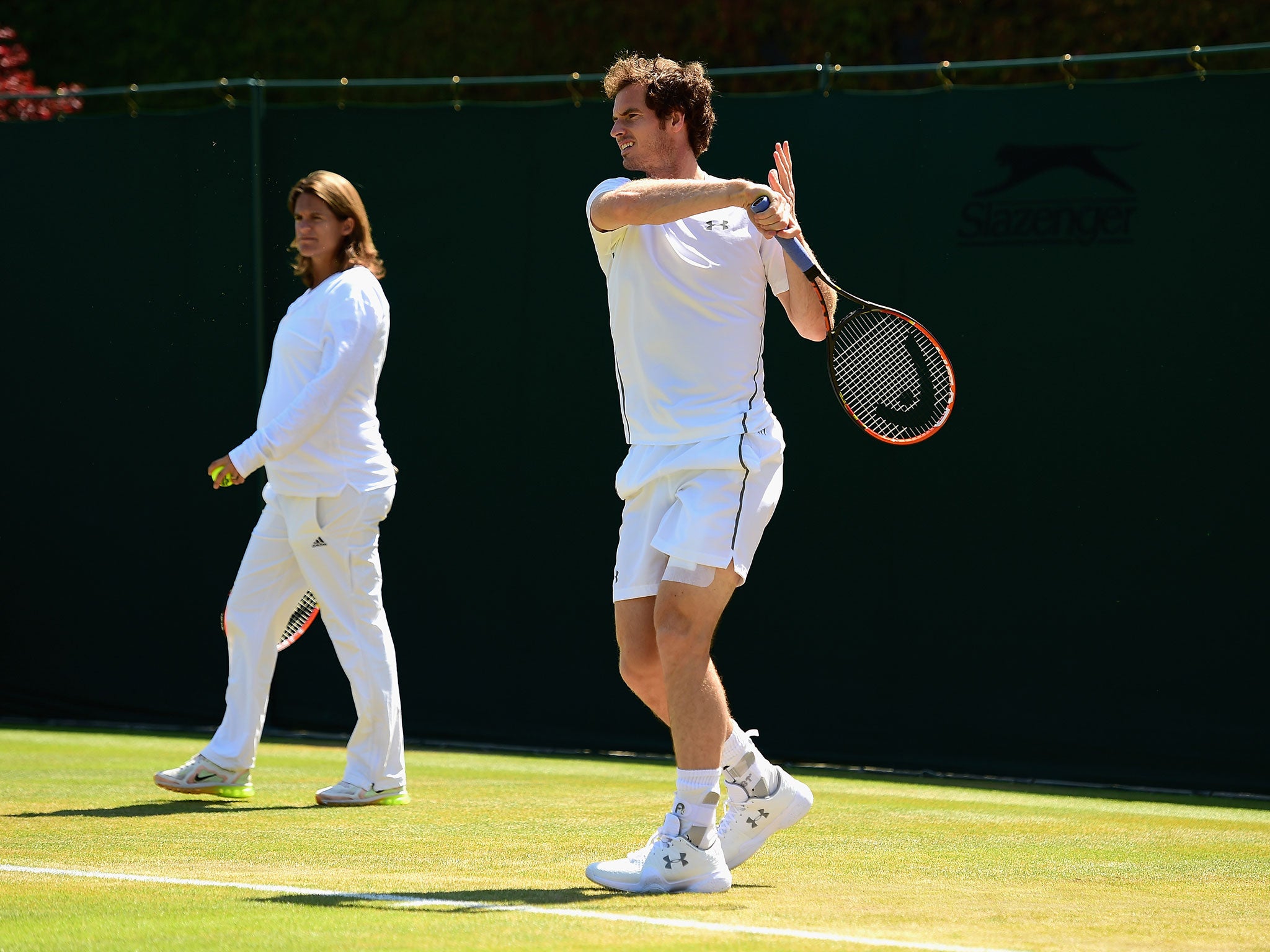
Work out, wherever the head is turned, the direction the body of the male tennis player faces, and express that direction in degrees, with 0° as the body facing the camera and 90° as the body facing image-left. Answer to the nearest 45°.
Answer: approximately 45°

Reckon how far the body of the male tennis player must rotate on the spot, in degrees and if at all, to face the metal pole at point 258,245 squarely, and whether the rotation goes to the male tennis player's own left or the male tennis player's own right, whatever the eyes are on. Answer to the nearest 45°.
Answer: approximately 90° to the male tennis player's own right
